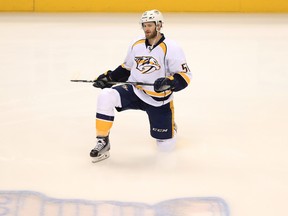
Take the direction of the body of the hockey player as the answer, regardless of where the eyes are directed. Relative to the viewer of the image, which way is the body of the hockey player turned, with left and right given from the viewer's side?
facing the viewer and to the left of the viewer
